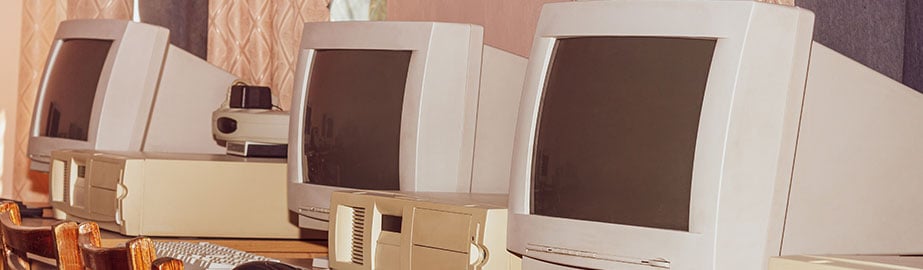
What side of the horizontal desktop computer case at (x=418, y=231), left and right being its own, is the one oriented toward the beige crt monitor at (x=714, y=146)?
left

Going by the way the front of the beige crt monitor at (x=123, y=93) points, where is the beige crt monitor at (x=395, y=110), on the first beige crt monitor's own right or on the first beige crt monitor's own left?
on the first beige crt monitor's own left

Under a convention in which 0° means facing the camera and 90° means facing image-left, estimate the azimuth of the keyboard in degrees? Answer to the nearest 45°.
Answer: approximately 45°

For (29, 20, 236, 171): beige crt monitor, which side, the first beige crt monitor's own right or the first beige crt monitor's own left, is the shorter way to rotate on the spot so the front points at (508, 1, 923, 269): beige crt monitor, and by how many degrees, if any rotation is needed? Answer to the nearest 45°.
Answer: approximately 90° to the first beige crt monitor's own left

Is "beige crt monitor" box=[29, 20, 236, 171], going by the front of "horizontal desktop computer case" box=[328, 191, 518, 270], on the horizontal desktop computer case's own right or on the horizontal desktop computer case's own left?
on the horizontal desktop computer case's own right

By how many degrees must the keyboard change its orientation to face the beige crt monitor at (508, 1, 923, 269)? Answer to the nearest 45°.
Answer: approximately 90° to its left

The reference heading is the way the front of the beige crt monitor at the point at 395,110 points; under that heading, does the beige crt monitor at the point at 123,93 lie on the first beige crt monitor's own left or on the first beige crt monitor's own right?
on the first beige crt monitor's own right
